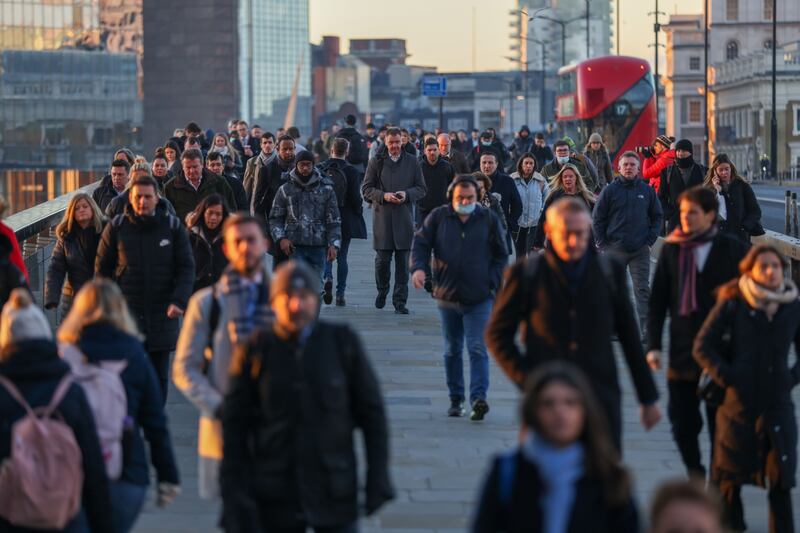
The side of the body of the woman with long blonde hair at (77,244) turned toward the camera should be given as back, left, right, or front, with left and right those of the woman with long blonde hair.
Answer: front

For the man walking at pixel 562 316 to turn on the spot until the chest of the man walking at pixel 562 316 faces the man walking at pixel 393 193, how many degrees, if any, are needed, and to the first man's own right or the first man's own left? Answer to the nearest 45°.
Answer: approximately 180°

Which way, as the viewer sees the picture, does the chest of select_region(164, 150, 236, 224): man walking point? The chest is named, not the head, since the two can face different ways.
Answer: toward the camera

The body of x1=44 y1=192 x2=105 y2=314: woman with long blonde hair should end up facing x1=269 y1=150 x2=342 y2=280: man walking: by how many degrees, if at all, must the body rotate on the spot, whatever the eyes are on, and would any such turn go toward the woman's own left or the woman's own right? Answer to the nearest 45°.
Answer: approximately 135° to the woman's own left

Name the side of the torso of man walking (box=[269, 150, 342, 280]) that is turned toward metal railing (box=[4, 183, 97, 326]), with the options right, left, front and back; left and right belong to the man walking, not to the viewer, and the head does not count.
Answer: right

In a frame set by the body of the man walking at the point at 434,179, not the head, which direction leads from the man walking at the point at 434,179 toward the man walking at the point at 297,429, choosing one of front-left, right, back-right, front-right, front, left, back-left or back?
front

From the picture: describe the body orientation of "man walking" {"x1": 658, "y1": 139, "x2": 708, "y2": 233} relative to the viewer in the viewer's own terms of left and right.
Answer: facing the viewer
